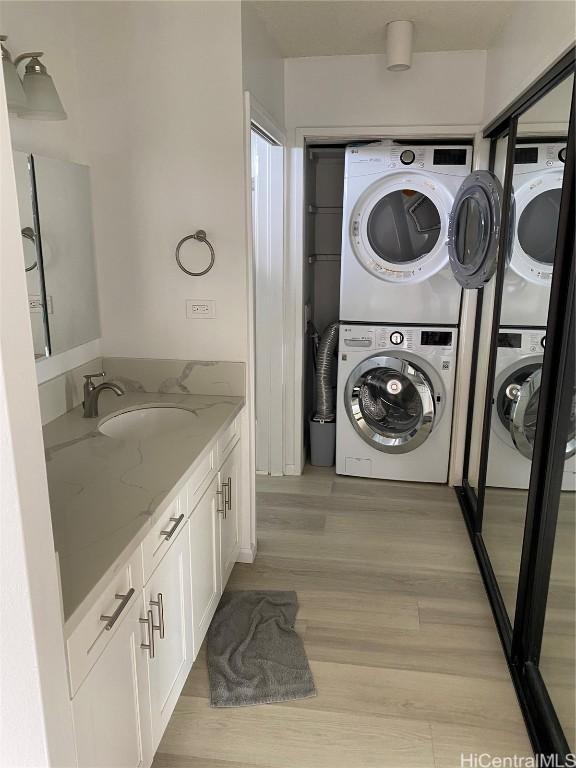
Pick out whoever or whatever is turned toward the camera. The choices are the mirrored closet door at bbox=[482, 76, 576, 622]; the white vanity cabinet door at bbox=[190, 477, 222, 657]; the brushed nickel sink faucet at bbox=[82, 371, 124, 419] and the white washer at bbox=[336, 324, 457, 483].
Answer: the white washer

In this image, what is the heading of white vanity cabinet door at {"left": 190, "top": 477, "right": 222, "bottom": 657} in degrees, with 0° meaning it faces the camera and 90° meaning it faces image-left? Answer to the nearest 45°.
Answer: approximately 270°

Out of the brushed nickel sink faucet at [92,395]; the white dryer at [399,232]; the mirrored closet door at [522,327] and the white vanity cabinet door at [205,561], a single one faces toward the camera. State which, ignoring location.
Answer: the white dryer

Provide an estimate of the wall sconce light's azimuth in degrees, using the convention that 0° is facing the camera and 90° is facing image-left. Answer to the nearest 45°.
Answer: approximately 315°

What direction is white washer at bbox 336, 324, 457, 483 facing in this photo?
toward the camera

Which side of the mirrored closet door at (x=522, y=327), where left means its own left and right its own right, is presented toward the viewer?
left

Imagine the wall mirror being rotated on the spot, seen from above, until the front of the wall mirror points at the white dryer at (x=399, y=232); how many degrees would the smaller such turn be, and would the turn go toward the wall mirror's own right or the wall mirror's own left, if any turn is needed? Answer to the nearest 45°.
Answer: approximately 45° to the wall mirror's own left

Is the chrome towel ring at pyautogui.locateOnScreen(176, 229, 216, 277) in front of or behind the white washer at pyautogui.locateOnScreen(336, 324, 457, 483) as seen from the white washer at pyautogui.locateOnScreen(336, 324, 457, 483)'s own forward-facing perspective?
in front

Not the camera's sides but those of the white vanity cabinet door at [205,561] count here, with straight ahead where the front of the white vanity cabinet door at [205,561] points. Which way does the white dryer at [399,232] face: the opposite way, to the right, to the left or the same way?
to the right

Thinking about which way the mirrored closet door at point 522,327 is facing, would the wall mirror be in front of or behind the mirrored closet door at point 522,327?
in front

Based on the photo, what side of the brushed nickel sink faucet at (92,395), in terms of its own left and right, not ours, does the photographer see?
right

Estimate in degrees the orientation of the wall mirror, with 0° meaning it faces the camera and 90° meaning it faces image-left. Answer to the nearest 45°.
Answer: approximately 315°

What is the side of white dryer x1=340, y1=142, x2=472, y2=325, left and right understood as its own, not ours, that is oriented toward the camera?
front
